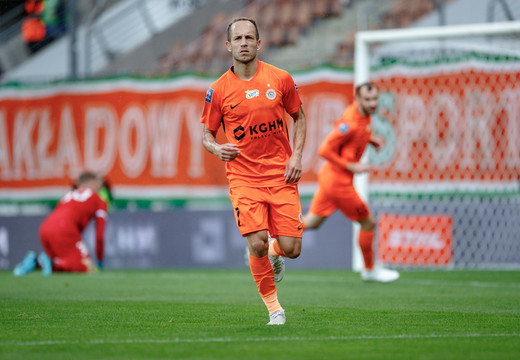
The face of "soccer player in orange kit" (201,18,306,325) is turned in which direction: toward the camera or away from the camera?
toward the camera

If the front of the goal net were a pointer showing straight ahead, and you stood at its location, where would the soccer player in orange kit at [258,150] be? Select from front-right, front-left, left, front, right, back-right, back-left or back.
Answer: front

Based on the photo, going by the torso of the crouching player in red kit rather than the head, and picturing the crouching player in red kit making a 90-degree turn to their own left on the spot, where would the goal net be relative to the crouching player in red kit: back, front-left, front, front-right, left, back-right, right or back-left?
back-right

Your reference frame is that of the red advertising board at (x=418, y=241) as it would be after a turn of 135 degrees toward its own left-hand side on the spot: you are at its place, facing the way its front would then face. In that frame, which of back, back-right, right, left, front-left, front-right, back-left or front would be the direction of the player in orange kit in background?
back-right

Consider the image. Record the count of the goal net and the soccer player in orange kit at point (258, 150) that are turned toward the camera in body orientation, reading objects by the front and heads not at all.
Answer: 2

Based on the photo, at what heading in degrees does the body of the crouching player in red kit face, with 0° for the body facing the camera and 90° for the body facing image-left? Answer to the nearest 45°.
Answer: approximately 225°

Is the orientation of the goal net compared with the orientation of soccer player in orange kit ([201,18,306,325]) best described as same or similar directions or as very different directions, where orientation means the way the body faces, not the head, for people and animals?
same or similar directions

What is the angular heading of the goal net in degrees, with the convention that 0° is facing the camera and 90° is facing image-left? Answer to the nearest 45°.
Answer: approximately 0°

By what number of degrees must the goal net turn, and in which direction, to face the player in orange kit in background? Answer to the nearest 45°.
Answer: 0° — it already faces them

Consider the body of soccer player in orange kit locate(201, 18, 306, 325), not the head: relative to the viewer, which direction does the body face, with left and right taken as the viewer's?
facing the viewer

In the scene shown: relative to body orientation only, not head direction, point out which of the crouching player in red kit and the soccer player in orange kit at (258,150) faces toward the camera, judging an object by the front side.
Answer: the soccer player in orange kit

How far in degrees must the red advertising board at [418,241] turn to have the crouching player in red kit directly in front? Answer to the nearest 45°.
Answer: approximately 90° to its right
